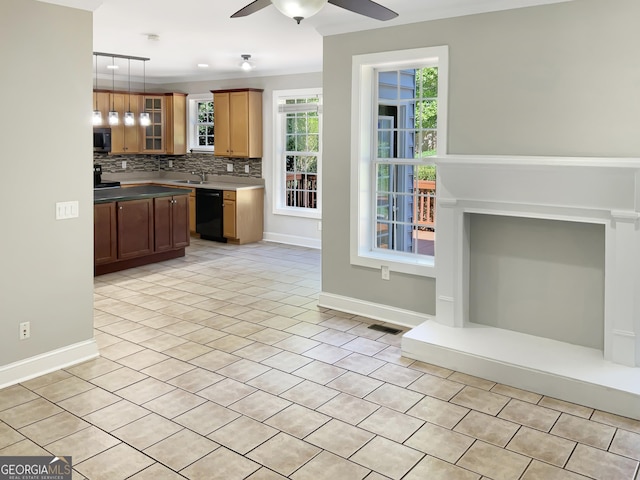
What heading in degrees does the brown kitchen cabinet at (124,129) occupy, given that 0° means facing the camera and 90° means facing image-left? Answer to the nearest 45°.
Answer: approximately 0°

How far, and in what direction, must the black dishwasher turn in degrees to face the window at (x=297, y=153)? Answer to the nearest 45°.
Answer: approximately 135° to its left

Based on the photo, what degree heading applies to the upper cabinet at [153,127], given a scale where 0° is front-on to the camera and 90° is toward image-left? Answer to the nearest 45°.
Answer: approximately 0°

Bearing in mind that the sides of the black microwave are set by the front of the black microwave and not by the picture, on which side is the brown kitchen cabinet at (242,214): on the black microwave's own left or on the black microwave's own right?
on the black microwave's own left

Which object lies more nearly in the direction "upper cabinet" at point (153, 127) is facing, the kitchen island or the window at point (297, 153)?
the kitchen island

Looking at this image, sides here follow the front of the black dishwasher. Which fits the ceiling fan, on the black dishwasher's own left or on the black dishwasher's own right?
on the black dishwasher's own left
